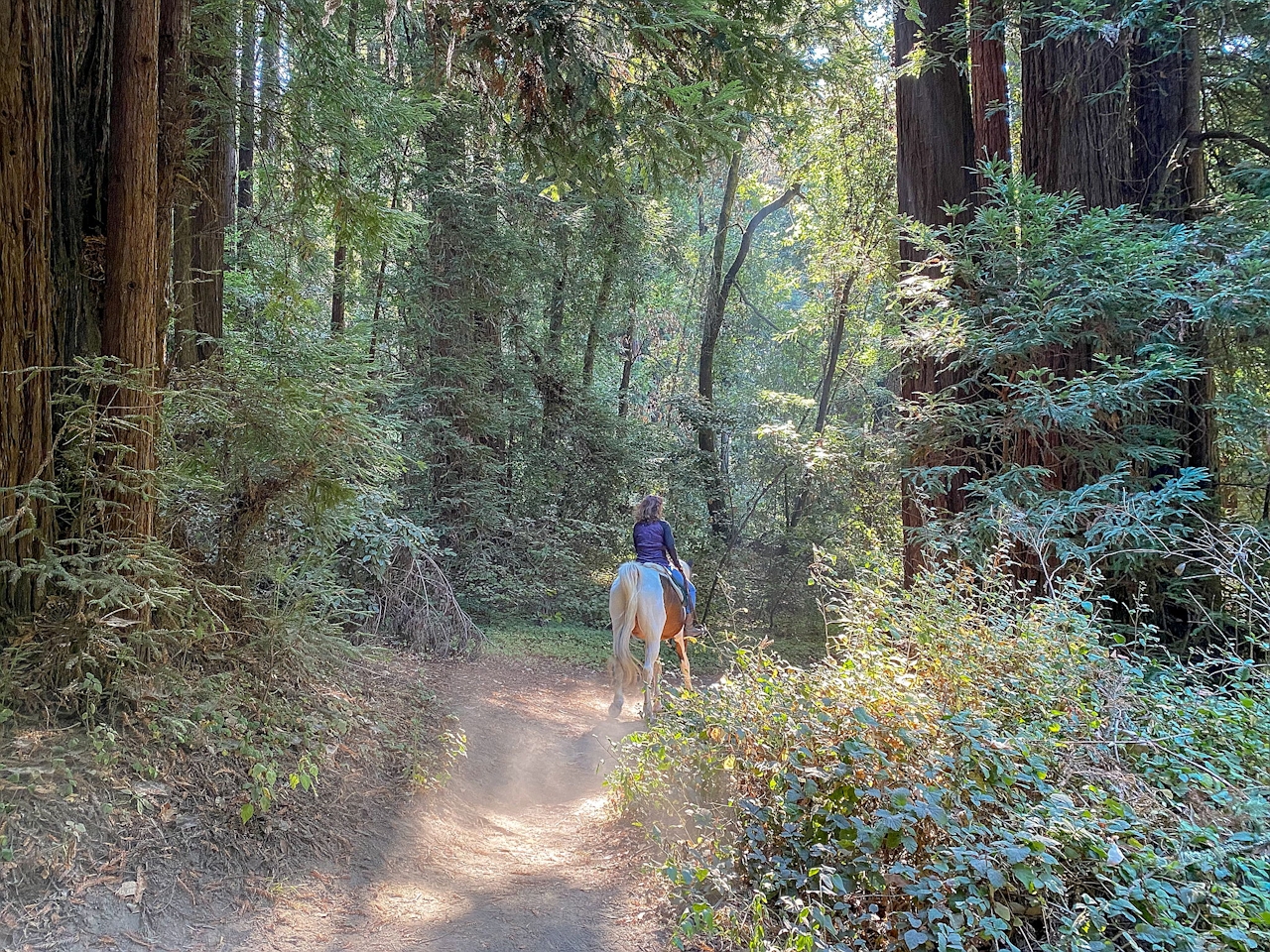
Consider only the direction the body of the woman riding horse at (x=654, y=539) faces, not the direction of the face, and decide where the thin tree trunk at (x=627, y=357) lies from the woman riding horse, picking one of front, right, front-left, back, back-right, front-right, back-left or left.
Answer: front-left

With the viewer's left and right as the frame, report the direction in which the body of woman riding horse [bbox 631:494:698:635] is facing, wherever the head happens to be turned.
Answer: facing away from the viewer and to the right of the viewer

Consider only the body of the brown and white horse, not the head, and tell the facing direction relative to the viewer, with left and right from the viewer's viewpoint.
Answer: facing away from the viewer and to the right of the viewer

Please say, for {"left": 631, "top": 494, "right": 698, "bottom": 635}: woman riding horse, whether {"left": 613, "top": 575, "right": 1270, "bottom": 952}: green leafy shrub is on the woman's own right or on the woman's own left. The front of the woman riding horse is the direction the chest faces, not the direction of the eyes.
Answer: on the woman's own right

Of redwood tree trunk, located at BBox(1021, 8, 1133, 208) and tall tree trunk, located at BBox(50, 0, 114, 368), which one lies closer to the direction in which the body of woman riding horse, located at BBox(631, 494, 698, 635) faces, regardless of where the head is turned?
the redwood tree trunk

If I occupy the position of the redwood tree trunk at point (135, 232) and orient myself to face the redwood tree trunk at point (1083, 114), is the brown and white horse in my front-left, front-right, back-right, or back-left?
front-left

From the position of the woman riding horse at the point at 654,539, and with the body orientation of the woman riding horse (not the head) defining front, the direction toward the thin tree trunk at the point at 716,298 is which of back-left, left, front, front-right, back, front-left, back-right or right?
front-left
